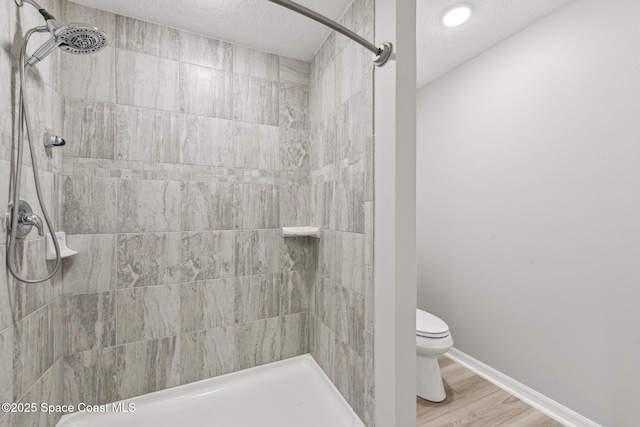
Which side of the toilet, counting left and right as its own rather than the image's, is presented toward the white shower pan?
right

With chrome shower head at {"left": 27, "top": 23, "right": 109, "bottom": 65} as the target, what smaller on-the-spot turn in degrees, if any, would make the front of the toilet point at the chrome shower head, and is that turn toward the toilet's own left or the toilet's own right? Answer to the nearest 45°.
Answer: approximately 90° to the toilet's own right

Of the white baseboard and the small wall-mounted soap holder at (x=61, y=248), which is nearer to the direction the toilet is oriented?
the white baseboard

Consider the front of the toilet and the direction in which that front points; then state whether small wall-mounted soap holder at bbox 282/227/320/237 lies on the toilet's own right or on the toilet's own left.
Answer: on the toilet's own right

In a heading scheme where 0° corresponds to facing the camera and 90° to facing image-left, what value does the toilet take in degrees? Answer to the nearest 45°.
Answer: approximately 315°

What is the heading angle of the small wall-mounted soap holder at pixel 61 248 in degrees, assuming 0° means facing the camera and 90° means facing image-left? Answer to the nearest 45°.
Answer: approximately 270°

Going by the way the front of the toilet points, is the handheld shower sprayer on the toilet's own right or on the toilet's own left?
on the toilet's own right
